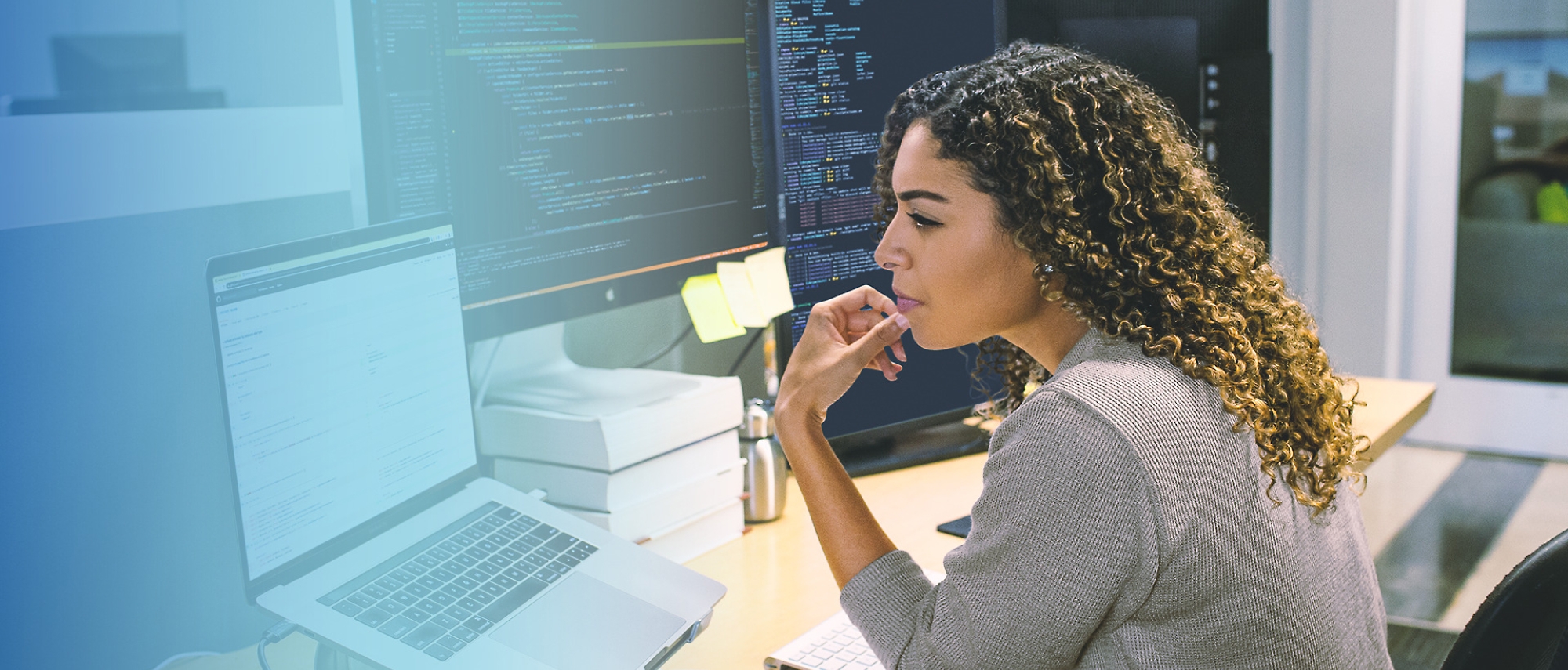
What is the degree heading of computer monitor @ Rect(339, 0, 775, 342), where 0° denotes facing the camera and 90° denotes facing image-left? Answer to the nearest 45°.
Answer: approximately 315°

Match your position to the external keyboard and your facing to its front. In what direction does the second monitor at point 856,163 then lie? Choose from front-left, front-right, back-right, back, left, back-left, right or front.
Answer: back-left

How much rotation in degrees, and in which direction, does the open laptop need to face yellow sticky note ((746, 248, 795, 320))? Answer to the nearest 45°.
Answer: approximately 90° to its left

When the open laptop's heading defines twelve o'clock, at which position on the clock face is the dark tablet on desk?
The dark tablet on desk is roughly at 9 o'clock from the open laptop.

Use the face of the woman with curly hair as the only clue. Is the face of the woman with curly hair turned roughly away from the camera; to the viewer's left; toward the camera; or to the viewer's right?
to the viewer's left
